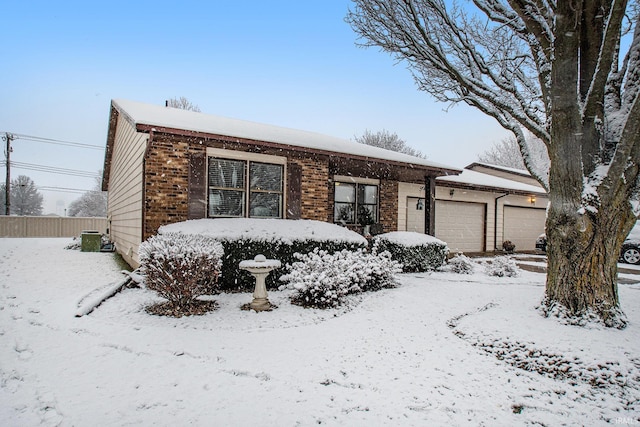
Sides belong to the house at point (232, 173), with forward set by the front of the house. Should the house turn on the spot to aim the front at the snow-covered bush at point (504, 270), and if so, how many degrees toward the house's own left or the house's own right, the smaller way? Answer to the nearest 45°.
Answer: approximately 45° to the house's own left

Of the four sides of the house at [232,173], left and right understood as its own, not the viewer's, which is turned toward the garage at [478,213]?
left

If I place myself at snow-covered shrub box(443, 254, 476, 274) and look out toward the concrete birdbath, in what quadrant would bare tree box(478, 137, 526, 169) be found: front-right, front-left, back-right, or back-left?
back-right

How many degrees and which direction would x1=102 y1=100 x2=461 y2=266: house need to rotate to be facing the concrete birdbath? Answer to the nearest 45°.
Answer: approximately 45° to its right

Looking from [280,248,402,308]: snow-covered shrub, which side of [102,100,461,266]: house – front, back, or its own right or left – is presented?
front

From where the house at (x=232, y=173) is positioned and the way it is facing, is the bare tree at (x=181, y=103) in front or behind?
behind

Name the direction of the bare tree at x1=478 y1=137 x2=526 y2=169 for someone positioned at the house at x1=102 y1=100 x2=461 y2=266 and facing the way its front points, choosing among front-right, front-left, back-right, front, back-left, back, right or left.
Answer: left

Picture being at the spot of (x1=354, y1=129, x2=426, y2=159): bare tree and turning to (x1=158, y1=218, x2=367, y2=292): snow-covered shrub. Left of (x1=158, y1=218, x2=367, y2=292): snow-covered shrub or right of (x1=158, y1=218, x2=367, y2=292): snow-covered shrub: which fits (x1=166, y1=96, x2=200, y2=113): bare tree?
right

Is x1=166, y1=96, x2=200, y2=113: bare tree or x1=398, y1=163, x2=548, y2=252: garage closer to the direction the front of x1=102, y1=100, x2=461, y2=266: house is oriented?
the garage

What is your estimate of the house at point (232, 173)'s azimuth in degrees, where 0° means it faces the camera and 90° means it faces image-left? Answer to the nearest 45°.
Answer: approximately 315°

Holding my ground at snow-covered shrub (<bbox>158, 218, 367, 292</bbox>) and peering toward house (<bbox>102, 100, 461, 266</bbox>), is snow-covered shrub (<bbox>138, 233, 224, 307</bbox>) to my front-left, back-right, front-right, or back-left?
back-left
